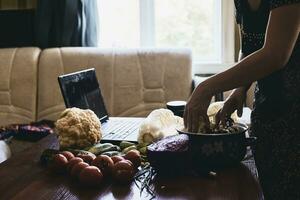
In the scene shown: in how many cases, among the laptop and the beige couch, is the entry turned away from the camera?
0

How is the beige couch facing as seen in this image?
toward the camera

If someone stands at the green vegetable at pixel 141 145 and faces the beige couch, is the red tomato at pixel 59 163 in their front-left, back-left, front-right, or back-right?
back-left

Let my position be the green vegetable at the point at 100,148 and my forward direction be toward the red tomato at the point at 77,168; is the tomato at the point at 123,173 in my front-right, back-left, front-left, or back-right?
front-left

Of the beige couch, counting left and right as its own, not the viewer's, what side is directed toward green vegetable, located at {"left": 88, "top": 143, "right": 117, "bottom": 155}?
front

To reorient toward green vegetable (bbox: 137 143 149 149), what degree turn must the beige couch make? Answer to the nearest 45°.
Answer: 0° — it already faces it

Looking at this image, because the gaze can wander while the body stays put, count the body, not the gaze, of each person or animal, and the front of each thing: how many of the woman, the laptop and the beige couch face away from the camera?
0

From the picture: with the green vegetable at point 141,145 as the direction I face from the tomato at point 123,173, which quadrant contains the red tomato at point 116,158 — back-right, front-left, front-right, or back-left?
front-left

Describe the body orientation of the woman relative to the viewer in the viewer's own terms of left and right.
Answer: facing the viewer and to the left of the viewer

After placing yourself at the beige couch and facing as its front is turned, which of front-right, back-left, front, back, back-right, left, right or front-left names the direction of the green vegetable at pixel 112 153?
front

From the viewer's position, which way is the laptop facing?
facing the viewer and to the right of the viewer

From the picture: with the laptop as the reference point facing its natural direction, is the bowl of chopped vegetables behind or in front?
in front

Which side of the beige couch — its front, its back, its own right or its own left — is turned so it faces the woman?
front

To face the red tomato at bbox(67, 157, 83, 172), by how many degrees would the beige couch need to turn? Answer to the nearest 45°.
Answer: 0° — it already faces it

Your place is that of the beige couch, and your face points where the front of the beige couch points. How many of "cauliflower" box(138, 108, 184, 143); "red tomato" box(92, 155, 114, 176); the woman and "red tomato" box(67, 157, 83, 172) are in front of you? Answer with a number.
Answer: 4
